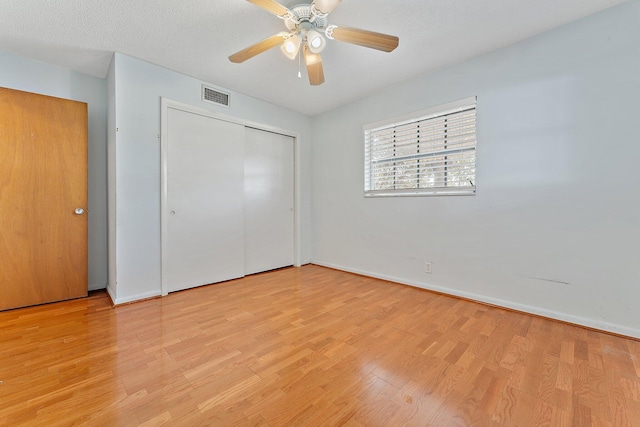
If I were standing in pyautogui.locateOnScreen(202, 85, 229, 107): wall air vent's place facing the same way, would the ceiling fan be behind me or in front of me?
in front

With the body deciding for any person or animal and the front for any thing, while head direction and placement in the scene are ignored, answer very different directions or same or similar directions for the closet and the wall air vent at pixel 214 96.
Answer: same or similar directions

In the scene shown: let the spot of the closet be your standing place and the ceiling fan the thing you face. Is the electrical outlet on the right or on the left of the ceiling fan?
left

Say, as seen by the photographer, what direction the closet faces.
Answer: facing the viewer and to the right of the viewer

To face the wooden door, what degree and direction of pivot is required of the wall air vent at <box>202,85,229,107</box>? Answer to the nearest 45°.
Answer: approximately 135° to its right

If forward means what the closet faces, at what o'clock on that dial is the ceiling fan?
The ceiling fan is roughly at 1 o'clock from the closet.

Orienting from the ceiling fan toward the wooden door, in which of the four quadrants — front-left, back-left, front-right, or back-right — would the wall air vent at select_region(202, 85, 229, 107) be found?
front-right

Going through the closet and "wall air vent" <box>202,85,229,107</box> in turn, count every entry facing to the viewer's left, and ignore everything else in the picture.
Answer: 0
